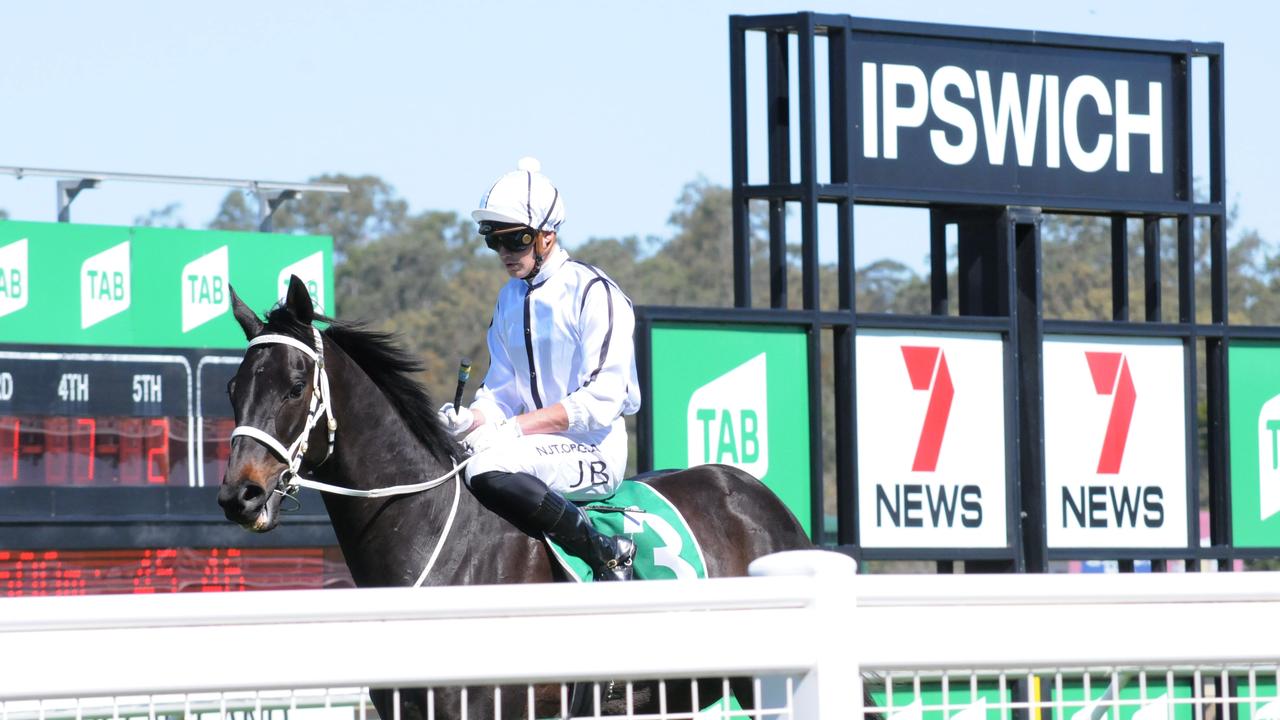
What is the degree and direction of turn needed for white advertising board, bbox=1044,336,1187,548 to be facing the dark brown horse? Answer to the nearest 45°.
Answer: approximately 45° to its right

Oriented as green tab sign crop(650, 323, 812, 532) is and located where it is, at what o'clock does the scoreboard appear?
The scoreboard is roughly at 4 o'clock from the green tab sign.

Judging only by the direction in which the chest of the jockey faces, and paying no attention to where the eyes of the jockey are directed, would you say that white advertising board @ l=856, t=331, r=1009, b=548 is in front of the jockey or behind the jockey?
behind

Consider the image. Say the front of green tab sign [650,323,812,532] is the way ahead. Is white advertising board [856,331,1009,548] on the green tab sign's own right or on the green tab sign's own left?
on the green tab sign's own left

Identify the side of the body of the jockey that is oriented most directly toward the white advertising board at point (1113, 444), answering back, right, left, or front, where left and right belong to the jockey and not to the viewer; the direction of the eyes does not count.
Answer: back

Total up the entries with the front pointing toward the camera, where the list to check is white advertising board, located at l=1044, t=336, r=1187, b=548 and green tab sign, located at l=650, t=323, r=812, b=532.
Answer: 2

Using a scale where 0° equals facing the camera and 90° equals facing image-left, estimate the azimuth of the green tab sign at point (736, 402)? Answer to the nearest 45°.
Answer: approximately 0°
